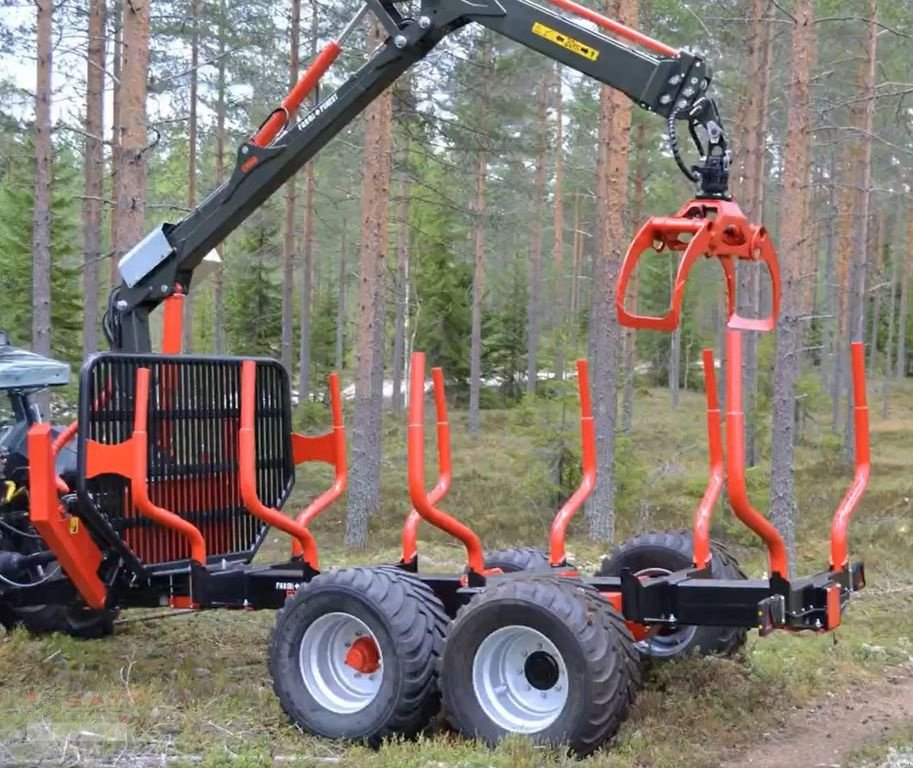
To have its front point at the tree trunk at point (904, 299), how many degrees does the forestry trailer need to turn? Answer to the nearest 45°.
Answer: approximately 90° to its right

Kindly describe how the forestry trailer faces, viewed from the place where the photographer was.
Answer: facing away from the viewer and to the left of the viewer

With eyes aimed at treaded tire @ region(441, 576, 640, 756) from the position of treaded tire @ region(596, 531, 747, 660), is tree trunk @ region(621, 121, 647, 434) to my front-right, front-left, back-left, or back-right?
back-right

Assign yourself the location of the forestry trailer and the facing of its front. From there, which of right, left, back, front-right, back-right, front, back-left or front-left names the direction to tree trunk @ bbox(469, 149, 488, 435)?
front-right

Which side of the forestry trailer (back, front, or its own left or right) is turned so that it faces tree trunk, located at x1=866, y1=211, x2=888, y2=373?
right

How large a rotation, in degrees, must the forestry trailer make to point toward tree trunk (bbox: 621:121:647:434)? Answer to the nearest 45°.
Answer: approximately 45° to its right
